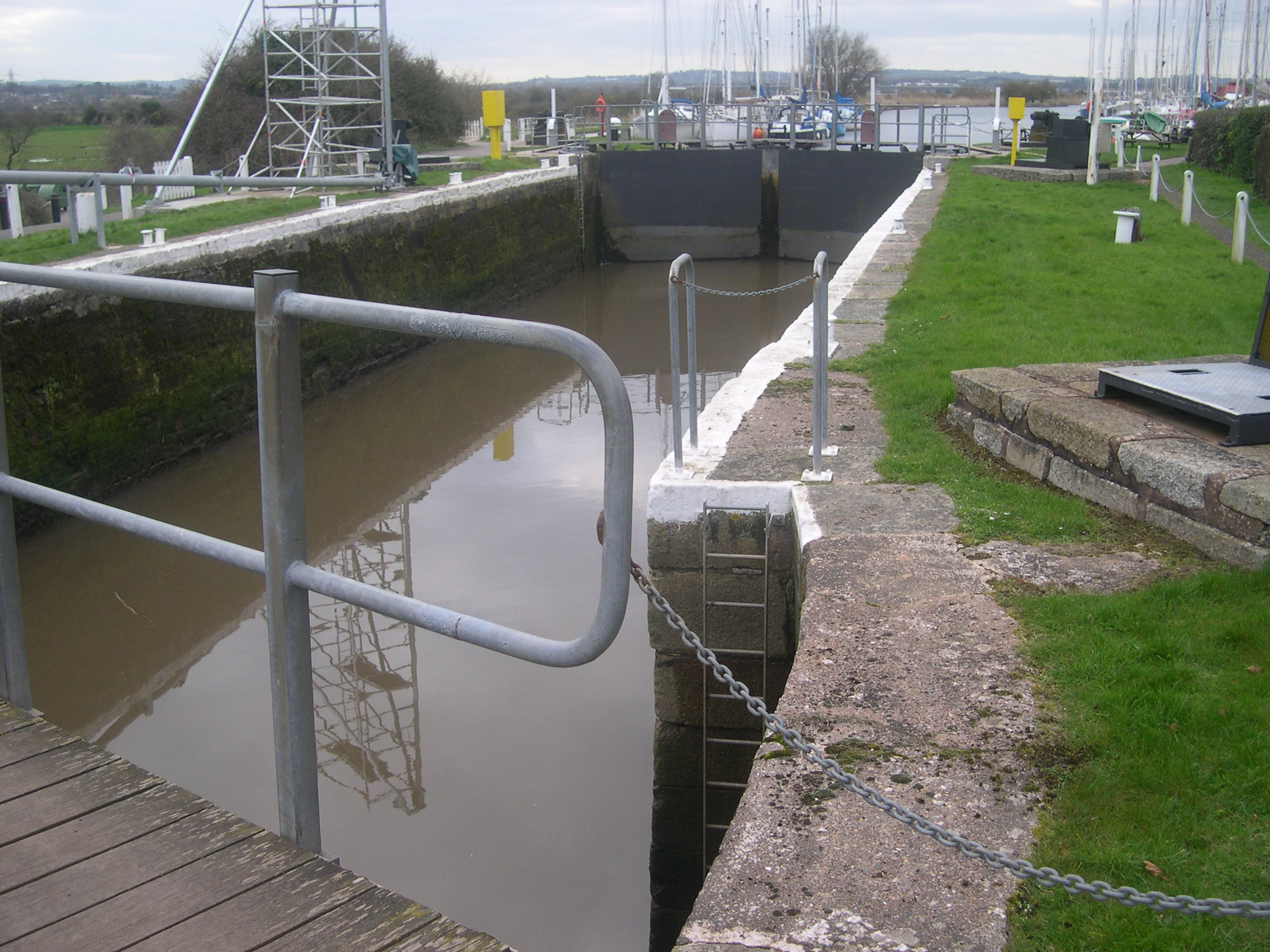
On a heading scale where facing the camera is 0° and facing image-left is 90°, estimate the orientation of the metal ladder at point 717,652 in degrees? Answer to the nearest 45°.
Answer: approximately 0°

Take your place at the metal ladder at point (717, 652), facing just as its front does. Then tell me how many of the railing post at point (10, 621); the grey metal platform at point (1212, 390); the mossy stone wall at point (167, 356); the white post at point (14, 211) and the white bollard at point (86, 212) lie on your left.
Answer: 1

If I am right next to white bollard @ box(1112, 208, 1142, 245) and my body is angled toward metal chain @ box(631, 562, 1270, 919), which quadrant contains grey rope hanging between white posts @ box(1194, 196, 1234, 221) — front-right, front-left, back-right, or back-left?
back-left

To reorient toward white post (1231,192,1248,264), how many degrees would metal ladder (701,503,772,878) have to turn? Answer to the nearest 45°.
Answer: approximately 135° to its left

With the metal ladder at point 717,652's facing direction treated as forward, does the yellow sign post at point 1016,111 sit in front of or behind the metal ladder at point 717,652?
behind

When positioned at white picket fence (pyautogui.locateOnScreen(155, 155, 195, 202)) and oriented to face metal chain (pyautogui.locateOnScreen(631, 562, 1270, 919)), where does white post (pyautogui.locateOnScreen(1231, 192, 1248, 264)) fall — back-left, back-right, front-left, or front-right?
front-left

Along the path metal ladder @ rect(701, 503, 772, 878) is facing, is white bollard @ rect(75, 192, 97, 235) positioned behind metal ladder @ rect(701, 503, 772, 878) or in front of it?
behind

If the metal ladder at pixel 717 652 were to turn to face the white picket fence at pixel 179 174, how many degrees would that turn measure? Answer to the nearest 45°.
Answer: approximately 135° to its right

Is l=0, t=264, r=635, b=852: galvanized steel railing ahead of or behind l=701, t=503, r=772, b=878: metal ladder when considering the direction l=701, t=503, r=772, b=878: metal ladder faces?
ahead
